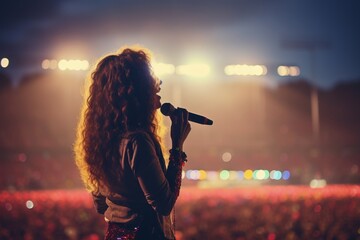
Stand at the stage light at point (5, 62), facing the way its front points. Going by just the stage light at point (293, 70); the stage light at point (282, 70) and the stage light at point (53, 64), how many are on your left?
3

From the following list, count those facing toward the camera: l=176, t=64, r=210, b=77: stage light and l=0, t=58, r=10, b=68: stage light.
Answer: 2

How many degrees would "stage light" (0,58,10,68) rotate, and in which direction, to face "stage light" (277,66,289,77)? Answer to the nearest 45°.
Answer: approximately 90° to its left

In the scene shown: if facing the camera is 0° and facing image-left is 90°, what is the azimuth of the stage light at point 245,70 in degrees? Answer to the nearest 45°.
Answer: approximately 0°

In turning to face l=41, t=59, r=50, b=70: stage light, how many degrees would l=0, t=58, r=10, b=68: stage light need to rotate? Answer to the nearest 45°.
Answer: approximately 90° to its left

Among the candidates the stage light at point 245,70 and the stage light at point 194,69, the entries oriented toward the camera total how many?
2

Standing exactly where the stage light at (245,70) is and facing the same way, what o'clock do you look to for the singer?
The singer is roughly at 12 o'clock from the stage light.
